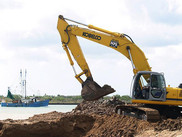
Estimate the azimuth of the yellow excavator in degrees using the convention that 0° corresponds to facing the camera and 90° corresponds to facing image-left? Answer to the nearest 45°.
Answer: approximately 90°

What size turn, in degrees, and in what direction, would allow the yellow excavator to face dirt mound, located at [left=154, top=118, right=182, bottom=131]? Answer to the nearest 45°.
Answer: approximately 90° to its left

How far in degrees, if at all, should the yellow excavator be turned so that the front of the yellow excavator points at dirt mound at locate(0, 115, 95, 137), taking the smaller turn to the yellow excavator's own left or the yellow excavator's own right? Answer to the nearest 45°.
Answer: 0° — it already faces it
